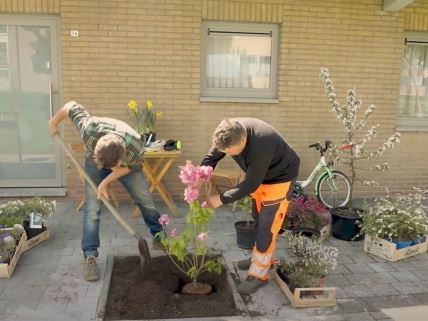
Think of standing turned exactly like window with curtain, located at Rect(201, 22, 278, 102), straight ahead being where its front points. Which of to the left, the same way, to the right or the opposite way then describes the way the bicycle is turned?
to the left

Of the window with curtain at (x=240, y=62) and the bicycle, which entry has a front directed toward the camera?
the window with curtain

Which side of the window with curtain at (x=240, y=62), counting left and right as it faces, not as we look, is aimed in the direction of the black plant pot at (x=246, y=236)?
front

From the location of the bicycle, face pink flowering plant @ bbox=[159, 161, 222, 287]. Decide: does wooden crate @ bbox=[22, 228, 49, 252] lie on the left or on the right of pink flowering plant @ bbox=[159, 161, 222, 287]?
right

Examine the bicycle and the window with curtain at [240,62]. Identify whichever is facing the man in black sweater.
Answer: the window with curtain

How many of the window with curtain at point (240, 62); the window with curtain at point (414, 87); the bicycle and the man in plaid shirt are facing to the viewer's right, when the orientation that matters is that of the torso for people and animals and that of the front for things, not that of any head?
1

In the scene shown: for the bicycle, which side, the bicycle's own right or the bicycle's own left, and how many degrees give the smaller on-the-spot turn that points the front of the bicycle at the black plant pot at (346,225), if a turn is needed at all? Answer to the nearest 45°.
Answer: approximately 90° to the bicycle's own right

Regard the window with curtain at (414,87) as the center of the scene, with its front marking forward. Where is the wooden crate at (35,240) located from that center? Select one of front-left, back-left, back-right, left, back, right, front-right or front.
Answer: front-right

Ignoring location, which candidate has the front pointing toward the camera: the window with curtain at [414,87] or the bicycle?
the window with curtain

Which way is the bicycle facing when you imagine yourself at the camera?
facing to the right of the viewer

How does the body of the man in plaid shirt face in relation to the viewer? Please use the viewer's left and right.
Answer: facing the viewer

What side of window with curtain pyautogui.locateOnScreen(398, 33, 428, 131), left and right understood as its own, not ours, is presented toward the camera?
front

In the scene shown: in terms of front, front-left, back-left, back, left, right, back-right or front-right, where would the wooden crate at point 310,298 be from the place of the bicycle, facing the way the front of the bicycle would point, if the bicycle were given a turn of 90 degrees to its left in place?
back
